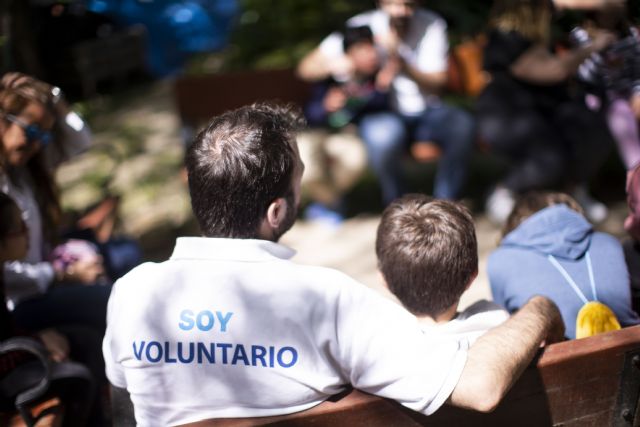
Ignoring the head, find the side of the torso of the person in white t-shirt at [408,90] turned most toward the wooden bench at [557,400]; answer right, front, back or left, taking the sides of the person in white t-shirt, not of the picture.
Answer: front

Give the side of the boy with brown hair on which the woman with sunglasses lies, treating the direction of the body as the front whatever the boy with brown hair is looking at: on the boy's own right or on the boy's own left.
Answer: on the boy's own left

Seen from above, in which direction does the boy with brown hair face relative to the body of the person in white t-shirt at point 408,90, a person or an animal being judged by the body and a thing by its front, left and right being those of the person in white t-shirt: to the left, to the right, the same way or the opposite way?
the opposite way

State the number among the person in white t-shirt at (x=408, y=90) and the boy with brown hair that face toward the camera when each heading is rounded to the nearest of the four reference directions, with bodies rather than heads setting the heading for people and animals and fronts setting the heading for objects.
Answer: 1

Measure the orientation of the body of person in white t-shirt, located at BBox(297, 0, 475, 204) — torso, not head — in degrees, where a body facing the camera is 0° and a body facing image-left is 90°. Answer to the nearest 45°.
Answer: approximately 0°

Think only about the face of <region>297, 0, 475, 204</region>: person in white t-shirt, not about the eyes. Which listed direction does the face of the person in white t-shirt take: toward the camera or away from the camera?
toward the camera

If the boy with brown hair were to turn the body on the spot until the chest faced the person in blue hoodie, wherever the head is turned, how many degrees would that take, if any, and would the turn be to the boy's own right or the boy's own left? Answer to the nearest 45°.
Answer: approximately 45° to the boy's own right

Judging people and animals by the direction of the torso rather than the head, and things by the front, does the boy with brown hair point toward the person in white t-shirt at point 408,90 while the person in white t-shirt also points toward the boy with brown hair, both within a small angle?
yes

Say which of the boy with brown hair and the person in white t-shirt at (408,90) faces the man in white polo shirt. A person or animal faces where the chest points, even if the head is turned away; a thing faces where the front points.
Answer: the person in white t-shirt

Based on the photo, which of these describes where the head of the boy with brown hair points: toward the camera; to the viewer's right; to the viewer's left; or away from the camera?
away from the camera

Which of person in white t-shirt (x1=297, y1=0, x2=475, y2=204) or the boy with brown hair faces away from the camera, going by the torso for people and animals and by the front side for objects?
the boy with brown hair

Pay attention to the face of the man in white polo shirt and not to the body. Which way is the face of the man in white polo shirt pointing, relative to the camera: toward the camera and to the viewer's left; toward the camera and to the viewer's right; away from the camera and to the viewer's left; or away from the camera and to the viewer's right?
away from the camera and to the viewer's right

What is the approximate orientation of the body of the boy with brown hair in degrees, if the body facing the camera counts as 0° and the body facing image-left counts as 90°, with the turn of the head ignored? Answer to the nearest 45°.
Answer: approximately 180°

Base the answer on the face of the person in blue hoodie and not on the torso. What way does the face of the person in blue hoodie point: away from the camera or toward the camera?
away from the camera

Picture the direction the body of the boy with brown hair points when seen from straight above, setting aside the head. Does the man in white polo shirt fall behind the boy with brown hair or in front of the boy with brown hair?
behind

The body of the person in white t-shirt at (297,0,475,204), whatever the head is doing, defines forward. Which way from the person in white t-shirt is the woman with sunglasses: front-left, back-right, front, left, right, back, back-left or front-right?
front-right

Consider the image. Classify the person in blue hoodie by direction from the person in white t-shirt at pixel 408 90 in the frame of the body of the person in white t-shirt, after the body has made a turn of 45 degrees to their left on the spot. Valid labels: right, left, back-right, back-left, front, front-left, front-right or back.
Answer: front-right

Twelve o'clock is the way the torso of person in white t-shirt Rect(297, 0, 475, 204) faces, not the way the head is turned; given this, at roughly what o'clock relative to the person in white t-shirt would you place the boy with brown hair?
The boy with brown hair is roughly at 12 o'clock from the person in white t-shirt.

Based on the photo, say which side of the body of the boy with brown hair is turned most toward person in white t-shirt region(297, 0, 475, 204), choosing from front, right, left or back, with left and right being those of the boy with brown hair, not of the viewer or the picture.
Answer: front
